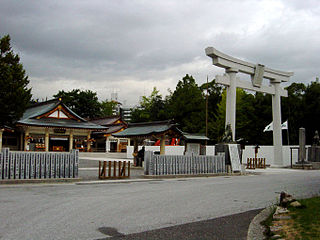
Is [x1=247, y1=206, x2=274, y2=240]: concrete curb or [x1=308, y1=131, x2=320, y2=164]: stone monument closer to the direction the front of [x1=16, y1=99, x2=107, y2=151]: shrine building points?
the concrete curb

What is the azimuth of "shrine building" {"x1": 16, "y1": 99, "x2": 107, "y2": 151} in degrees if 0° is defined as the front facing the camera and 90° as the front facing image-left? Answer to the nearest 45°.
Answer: approximately 0°

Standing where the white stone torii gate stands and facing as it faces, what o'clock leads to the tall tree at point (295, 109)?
The tall tree is roughly at 8 o'clock from the white stone torii gate.

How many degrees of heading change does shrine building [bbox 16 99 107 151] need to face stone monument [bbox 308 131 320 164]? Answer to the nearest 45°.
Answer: approximately 45° to its left

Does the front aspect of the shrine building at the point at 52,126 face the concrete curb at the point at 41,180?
yes

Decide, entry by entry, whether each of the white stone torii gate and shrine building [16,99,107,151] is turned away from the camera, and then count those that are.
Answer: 0

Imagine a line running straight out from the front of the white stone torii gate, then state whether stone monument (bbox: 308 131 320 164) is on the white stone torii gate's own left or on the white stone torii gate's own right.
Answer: on the white stone torii gate's own left

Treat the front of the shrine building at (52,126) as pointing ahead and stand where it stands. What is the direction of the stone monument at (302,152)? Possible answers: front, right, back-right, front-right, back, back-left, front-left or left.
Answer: front-left

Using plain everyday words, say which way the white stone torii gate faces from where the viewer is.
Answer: facing the viewer and to the right of the viewer

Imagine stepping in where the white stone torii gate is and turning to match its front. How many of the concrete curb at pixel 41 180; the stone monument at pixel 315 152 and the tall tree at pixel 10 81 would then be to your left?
1

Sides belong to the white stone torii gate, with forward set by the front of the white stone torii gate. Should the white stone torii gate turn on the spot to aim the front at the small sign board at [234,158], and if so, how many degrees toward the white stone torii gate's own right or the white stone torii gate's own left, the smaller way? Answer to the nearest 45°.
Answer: approximately 45° to the white stone torii gate's own right
